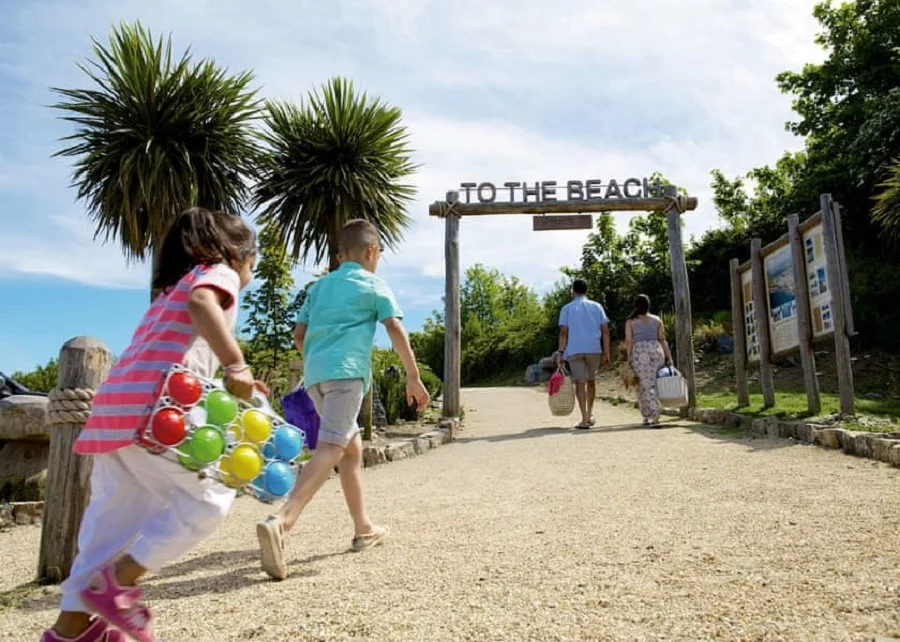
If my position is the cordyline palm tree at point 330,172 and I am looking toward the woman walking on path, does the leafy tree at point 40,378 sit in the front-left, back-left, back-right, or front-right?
back-left

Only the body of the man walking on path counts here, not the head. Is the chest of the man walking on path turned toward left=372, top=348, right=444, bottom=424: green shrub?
no

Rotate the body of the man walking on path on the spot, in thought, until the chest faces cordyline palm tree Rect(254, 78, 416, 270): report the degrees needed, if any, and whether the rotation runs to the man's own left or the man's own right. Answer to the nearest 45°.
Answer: approximately 90° to the man's own left

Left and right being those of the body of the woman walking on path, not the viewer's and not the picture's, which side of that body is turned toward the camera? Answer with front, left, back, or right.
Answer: back

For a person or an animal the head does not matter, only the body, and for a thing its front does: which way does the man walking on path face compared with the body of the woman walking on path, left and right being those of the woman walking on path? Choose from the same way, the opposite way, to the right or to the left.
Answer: the same way

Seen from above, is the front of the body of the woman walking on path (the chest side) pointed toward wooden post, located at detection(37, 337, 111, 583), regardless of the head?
no

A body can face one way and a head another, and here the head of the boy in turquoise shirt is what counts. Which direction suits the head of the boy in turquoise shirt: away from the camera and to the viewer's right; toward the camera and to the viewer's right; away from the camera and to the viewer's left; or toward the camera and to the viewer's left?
away from the camera and to the viewer's right

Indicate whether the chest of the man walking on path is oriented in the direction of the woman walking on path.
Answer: no

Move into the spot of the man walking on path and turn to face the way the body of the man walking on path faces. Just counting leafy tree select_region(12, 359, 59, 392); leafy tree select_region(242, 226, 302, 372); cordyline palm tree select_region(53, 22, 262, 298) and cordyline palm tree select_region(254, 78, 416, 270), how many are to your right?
0

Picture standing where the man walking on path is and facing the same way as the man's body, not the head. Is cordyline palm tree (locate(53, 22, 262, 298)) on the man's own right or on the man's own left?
on the man's own left

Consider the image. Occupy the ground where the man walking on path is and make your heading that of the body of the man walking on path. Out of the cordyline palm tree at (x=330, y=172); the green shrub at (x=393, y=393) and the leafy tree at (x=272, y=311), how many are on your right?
0

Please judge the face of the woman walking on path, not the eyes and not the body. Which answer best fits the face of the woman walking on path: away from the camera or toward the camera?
away from the camera

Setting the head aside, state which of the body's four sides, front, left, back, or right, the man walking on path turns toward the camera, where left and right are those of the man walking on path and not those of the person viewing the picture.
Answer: back

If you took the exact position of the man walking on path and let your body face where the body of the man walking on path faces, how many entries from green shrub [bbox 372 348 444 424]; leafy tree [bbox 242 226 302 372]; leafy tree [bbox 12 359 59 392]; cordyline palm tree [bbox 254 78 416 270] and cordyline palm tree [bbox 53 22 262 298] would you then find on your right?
0

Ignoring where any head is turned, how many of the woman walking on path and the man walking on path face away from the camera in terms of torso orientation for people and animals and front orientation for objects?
2

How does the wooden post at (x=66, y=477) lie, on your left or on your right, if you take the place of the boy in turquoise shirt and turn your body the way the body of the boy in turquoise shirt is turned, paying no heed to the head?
on your left

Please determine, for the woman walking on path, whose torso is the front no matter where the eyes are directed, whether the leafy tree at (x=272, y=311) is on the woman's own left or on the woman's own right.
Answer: on the woman's own left
